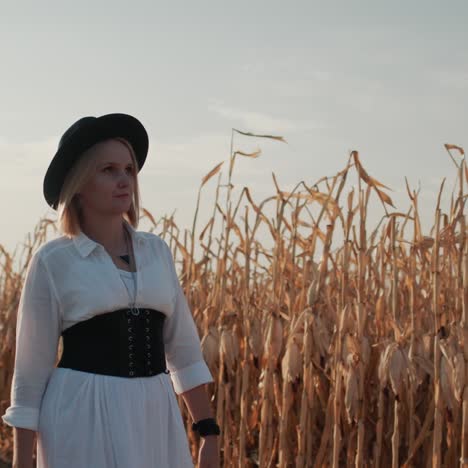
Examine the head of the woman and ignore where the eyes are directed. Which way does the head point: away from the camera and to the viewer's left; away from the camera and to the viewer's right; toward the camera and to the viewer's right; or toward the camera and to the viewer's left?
toward the camera and to the viewer's right

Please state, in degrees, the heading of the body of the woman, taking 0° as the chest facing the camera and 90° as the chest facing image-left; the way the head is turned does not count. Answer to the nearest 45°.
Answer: approximately 315°
